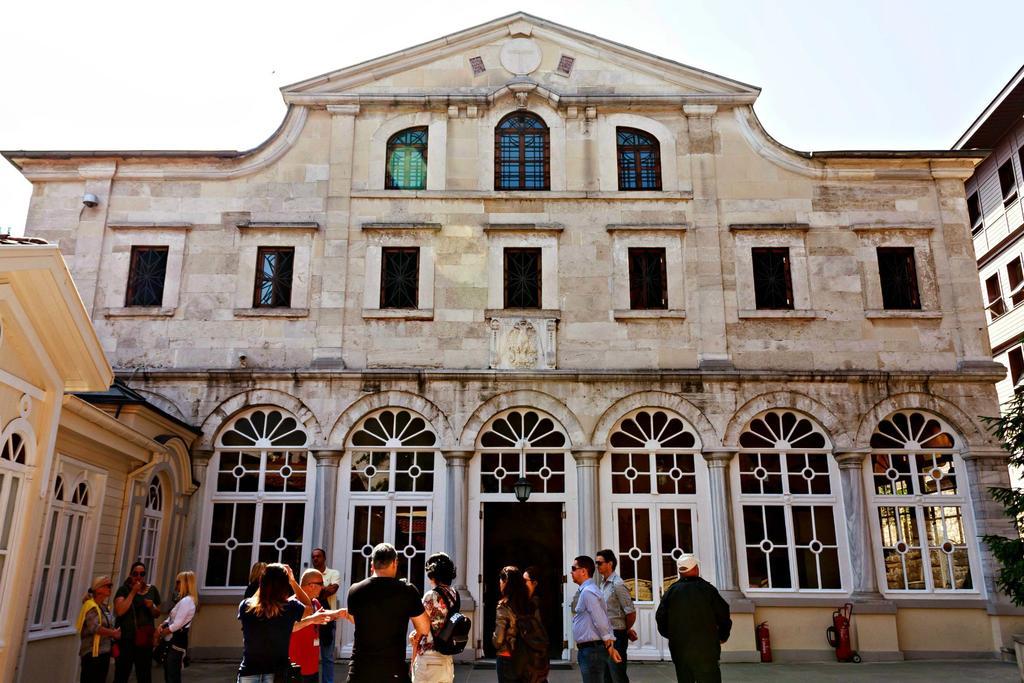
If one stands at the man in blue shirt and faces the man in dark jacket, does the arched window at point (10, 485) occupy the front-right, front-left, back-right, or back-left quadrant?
back-right

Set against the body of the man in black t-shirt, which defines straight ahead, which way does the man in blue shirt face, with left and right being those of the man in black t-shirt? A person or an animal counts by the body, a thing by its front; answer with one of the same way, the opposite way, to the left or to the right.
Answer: to the left

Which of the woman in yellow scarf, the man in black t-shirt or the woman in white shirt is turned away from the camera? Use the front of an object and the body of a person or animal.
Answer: the man in black t-shirt

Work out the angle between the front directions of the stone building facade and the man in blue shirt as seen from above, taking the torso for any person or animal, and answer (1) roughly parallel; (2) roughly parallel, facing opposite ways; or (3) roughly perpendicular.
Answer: roughly perpendicular

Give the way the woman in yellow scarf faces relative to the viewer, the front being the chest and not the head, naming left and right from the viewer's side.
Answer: facing to the right of the viewer

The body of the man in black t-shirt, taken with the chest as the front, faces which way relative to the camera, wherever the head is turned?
away from the camera

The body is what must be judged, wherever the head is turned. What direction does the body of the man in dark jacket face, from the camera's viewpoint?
away from the camera

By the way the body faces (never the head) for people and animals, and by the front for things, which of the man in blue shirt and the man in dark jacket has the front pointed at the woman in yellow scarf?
the man in blue shirt

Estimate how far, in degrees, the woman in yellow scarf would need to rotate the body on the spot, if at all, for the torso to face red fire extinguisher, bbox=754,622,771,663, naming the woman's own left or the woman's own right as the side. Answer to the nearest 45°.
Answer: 0° — they already face it

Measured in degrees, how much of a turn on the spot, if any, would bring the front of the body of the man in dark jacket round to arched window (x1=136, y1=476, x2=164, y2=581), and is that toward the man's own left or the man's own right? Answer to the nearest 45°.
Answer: approximately 45° to the man's own left
